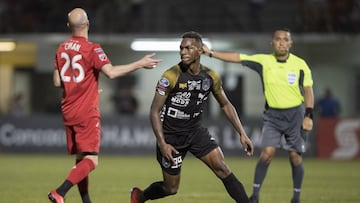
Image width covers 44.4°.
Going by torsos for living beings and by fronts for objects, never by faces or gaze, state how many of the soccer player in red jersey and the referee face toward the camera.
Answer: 1

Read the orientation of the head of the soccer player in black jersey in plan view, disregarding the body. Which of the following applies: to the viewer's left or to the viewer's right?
to the viewer's left

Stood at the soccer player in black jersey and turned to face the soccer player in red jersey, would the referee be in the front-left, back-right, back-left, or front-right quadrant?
back-right

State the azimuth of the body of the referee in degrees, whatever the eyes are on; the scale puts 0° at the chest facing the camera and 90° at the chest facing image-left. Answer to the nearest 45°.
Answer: approximately 0°

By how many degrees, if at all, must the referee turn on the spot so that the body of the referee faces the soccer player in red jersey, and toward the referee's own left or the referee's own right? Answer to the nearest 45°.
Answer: approximately 45° to the referee's own right

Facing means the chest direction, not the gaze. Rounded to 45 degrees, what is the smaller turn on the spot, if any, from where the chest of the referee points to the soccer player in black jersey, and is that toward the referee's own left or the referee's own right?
approximately 45° to the referee's own right

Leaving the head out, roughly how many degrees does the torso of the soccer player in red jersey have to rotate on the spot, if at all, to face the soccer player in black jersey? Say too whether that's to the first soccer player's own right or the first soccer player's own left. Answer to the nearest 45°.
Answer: approximately 45° to the first soccer player's own right

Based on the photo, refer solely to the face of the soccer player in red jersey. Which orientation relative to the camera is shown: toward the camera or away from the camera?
away from the camera

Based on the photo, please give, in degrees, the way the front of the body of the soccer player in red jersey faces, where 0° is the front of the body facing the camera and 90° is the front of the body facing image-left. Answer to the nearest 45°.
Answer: approximately 225°
